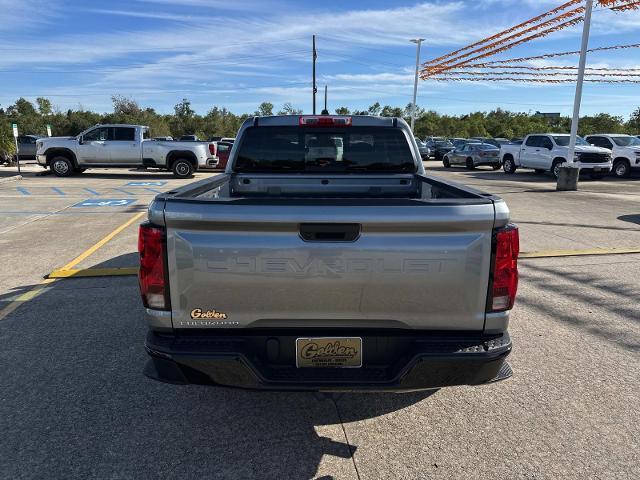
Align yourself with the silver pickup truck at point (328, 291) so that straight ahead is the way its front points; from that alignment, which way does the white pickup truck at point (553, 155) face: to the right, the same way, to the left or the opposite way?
the opposite way

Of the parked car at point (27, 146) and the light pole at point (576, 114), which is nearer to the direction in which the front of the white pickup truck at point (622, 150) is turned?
the light pole

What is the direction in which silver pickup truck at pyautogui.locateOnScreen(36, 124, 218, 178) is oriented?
to the viewer's left

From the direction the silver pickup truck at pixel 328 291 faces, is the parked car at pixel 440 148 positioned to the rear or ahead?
ahead

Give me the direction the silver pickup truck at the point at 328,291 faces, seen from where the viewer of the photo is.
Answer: facing away from the viewer

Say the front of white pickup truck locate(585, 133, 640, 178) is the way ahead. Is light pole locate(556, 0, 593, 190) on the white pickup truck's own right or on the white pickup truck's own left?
on the white pickup truck's own right

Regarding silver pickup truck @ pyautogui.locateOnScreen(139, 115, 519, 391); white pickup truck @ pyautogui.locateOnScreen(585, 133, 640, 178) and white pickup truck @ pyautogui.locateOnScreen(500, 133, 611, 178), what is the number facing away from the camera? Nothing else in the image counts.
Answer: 1

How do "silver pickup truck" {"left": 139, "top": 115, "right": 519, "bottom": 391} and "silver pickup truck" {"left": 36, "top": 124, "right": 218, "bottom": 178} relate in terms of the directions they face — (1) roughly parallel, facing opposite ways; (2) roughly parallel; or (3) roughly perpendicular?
roughly perpendicular

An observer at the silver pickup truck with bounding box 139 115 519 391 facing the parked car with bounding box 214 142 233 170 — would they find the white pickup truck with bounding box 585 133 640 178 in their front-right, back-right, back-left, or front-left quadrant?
front-right

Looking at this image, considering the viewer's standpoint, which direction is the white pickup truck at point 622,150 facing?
facing the viewer and to the right of the viewer

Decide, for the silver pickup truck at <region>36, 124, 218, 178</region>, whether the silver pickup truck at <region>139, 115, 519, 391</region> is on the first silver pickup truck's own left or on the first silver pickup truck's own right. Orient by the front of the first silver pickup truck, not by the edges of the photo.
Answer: on the first silver pickup truck's own left

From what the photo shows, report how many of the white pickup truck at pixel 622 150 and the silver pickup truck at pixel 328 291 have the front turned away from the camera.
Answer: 1

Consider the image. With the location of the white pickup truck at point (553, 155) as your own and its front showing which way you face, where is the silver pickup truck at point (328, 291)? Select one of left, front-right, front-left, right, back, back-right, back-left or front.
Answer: front-right

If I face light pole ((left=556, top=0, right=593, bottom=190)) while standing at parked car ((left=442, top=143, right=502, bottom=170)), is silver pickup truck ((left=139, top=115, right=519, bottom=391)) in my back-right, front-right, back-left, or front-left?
front-right

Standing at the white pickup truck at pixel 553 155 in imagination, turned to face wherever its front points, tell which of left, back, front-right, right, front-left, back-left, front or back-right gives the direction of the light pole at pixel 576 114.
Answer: front-right
